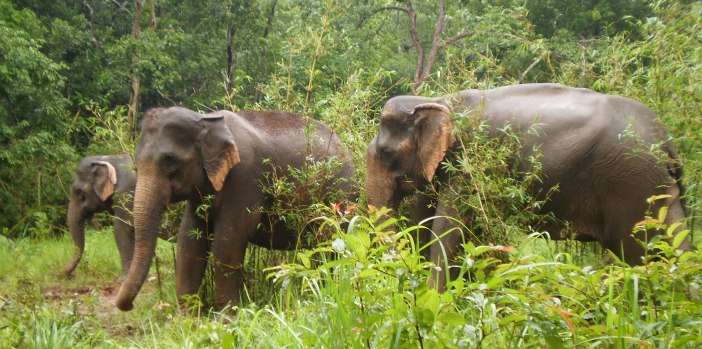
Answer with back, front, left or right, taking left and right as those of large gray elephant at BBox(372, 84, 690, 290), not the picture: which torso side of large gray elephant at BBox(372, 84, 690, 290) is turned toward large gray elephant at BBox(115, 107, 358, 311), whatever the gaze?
front

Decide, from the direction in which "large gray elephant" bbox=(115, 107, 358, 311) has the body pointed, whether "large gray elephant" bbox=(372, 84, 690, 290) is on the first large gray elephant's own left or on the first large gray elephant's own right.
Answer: on the first large gray elephant's own left

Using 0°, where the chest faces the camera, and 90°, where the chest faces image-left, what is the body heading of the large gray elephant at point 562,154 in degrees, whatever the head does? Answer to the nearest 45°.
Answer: approximately 90°

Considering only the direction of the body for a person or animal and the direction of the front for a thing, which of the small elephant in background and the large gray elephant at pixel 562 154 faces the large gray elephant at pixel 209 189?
the large gray elephant at pixel 562 154

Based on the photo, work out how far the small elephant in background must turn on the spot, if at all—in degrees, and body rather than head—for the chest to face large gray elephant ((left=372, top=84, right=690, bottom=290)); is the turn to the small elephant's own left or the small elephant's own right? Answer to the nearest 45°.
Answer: approximately 135° to the small elephant's own left

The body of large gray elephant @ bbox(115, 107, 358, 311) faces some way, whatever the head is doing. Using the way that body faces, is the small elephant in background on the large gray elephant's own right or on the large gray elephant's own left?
on the large gray elephant's own right

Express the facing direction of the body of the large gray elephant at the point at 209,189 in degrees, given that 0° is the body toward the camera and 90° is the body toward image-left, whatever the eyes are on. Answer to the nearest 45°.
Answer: approximately 45°

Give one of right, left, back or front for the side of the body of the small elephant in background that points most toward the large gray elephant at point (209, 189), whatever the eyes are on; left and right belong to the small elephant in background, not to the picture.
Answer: left
